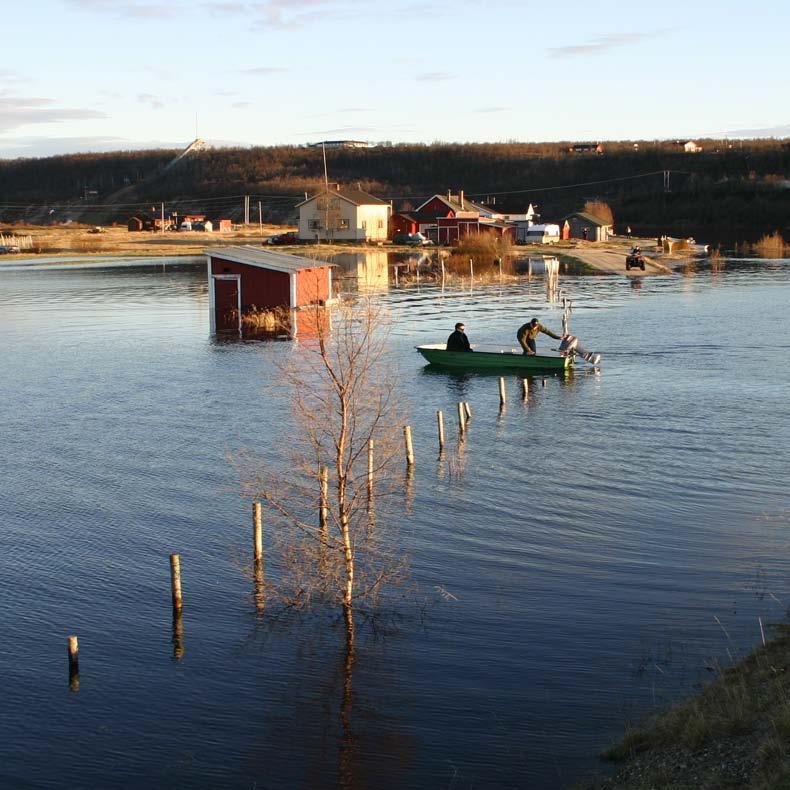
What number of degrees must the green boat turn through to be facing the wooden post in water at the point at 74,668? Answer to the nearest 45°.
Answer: approximately 90° to its left

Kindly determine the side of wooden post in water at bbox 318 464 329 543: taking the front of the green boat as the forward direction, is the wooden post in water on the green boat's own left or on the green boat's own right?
on the green boat's own left

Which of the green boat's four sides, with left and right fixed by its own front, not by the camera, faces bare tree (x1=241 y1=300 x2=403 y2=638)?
left

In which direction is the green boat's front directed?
to the viewer's left

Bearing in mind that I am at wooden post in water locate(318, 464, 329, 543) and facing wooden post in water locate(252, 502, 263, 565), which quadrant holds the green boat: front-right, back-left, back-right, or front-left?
back-right

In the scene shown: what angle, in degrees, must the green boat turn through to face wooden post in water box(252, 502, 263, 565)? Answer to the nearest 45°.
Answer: approximately 90° to its left

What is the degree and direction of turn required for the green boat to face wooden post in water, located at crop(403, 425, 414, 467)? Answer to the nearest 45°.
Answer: approximately 90° to its left
